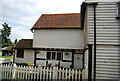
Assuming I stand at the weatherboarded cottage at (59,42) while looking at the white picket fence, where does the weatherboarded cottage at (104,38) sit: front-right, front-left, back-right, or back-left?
front-left

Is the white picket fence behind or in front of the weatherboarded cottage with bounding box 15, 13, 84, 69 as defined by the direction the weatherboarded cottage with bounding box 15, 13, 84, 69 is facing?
in front

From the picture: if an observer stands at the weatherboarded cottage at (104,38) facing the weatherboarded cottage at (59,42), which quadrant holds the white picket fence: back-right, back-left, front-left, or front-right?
front-left

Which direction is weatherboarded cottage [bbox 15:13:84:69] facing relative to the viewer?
toward the camera

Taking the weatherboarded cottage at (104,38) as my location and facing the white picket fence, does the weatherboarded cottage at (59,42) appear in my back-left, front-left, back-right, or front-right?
front-right
